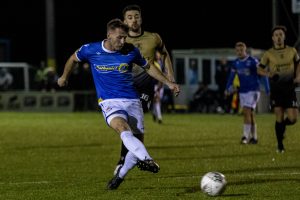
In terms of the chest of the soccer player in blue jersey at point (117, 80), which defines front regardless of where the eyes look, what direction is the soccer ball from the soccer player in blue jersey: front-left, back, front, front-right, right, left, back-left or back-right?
front-left

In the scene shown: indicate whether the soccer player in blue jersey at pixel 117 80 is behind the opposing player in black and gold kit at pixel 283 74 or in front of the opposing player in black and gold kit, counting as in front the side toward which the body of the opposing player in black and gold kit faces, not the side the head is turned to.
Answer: in front

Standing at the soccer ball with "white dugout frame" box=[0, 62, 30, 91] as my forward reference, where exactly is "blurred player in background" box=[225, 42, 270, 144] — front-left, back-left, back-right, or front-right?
front-right

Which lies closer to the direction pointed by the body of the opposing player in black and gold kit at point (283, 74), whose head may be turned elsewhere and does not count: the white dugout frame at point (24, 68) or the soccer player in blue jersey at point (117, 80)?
the soccer player in blue jersey

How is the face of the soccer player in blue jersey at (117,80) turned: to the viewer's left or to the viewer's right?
to the viewer's right

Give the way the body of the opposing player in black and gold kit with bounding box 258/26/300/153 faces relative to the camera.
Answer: toward the camera

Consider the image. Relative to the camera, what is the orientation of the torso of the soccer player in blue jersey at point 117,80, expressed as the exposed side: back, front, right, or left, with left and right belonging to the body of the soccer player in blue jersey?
front

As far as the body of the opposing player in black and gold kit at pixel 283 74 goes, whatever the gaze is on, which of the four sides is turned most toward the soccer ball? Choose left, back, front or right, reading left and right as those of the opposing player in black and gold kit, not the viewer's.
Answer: front

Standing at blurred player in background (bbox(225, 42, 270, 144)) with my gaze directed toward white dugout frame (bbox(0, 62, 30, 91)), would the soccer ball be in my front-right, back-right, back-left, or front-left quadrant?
back-left

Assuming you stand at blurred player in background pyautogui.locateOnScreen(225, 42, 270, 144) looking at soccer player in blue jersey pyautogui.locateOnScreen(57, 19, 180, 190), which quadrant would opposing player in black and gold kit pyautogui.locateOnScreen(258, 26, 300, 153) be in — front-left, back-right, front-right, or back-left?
front-left
